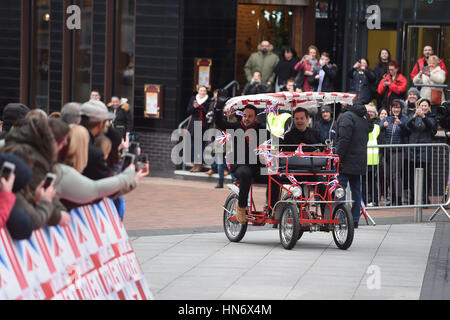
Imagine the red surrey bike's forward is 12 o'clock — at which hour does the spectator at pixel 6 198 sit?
The spectator is roughly at 2 o'clock from the red surrey bike.

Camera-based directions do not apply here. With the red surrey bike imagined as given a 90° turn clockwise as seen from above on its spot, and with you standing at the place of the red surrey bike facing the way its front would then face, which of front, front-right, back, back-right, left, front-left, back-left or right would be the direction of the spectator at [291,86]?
back-right

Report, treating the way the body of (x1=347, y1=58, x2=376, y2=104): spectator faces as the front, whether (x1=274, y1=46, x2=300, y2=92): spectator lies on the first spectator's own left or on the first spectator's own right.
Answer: on the first spectator's own right

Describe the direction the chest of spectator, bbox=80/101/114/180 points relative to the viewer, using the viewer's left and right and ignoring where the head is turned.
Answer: facing to the right of the viewer

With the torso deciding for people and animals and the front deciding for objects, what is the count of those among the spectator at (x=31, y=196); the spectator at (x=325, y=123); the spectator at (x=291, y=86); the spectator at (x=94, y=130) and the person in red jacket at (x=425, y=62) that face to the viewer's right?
2

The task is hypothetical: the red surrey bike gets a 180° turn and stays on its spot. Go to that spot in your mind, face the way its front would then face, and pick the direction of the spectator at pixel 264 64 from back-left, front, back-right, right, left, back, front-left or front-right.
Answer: front-right

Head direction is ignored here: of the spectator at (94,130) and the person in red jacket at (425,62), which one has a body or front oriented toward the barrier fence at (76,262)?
the person in red jacket

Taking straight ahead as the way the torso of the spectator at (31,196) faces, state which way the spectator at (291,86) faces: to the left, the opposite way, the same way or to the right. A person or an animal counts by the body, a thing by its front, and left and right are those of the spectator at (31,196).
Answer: to the right
